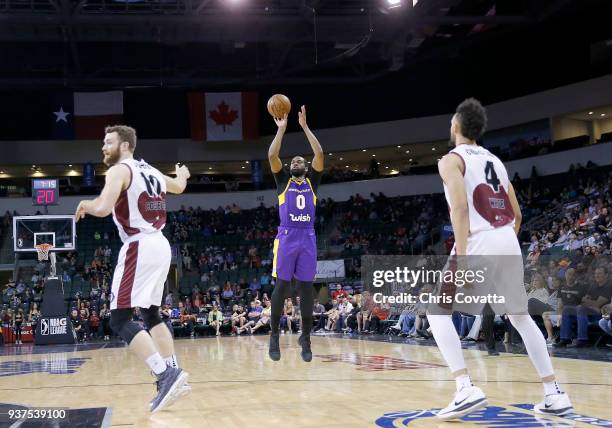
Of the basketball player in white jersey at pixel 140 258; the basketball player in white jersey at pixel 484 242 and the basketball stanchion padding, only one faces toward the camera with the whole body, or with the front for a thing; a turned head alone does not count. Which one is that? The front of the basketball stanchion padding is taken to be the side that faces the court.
the basketball stanchion padding

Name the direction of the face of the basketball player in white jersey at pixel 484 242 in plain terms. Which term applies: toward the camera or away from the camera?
away from the camera

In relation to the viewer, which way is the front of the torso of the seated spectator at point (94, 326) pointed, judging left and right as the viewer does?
facing the viewer

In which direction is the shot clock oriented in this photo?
toward the camera

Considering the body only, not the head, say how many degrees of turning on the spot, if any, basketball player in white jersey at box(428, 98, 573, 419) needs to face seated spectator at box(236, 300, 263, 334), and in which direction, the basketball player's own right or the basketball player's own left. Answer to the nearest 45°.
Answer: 0° — they already face them

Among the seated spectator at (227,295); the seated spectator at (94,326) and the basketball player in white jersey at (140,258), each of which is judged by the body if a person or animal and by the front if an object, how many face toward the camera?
2

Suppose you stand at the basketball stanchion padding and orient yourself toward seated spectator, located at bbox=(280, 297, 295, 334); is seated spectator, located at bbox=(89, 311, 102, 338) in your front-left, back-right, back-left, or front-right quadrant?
front-left

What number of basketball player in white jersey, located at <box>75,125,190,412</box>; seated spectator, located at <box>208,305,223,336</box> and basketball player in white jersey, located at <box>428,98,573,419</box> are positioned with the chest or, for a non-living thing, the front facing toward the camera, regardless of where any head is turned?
1

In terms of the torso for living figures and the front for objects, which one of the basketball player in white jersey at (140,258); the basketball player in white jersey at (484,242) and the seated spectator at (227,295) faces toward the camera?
the seated spectator

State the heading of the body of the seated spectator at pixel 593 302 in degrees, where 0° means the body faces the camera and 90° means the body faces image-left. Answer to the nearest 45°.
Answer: approximately 45°

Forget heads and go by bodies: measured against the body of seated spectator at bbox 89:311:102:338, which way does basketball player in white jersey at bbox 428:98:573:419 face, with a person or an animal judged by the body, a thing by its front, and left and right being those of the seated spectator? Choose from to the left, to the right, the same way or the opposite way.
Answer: the opposite way

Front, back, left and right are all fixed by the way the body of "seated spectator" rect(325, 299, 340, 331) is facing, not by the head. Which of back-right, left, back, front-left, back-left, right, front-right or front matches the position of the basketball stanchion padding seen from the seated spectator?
front-right

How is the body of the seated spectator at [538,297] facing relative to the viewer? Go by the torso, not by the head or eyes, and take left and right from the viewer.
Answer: facing the viewer and to the left of the viewer

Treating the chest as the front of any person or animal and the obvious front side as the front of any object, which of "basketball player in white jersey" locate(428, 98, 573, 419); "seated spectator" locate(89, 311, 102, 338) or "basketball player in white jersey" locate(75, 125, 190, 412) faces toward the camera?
the seated spectator
